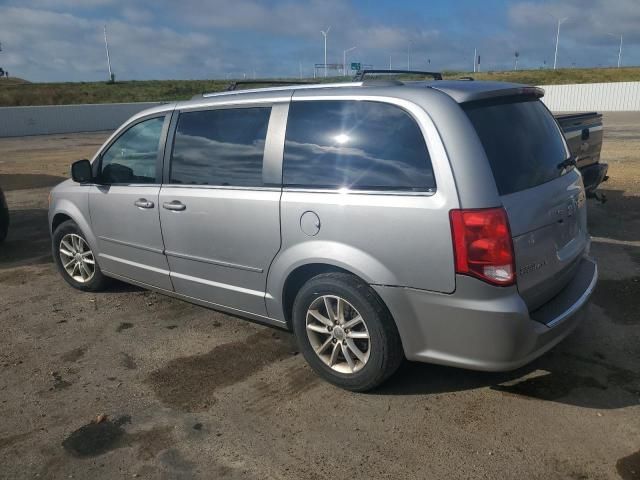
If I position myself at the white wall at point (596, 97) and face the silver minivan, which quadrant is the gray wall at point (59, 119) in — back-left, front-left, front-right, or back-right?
front-right

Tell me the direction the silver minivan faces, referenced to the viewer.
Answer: facing away from the viewer and to the left of the viewer

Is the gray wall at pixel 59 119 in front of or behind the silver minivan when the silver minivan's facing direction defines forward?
in front

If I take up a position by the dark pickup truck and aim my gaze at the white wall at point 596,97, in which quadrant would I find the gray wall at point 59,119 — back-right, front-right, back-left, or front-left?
front-left

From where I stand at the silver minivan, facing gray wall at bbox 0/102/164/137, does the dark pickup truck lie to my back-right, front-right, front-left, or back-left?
front-right

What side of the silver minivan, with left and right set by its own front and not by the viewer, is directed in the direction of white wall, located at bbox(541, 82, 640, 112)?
right

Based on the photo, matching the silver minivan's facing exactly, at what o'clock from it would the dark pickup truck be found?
The dark pickup truck is roughly at 3 o'clock from the silver minivan.
